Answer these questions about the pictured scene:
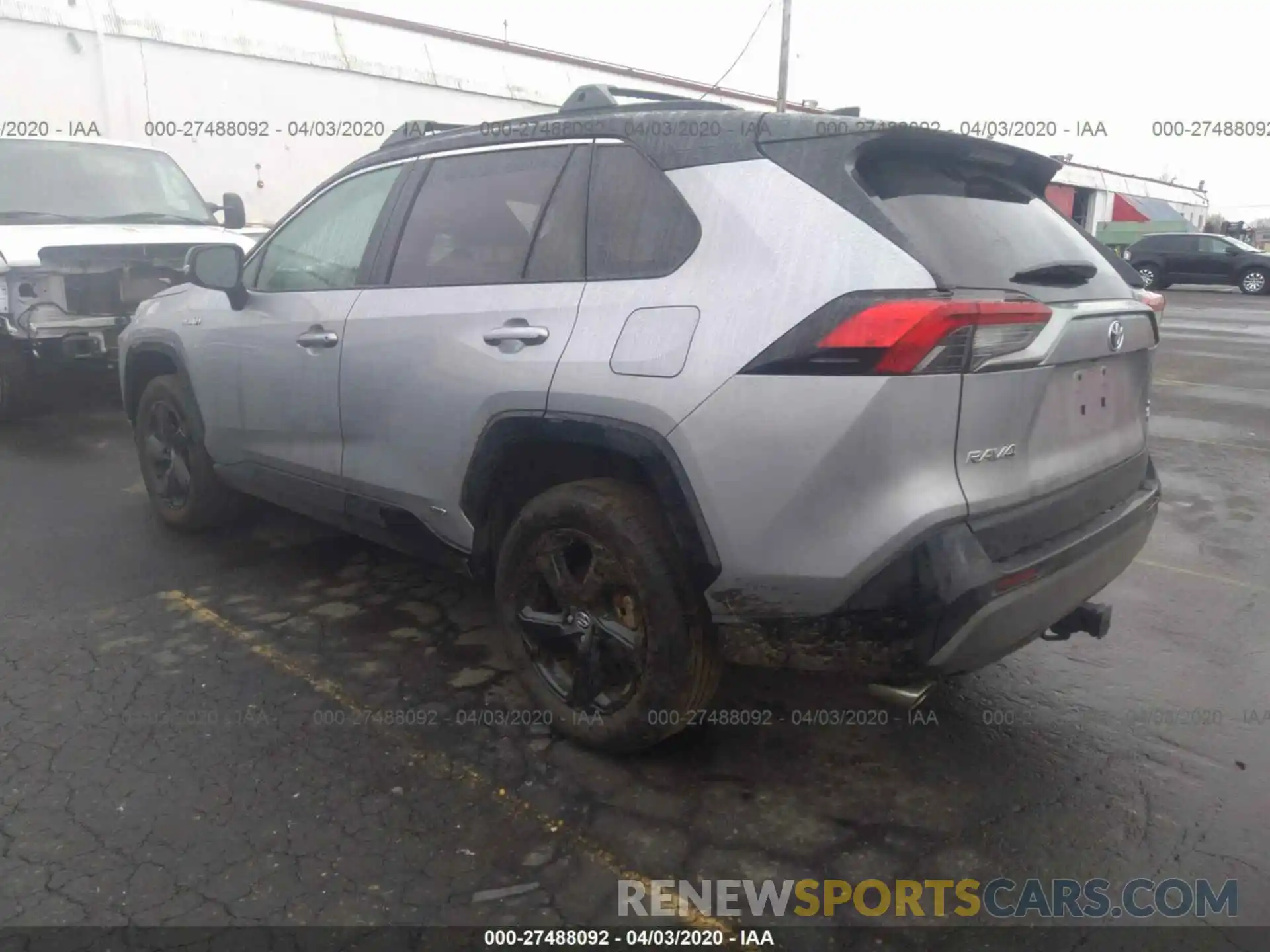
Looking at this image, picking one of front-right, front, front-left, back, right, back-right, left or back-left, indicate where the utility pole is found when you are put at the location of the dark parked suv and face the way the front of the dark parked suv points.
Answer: back-right

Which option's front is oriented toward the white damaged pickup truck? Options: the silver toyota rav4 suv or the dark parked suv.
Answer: the silver toyota rav4 suv

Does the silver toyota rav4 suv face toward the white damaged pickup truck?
yes

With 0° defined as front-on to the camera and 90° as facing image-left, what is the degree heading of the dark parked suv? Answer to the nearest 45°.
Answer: approximately 270°

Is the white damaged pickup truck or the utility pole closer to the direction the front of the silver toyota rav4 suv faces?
the white damaged pickup truck

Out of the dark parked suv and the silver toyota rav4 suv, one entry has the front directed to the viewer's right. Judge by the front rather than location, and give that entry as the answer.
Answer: the dark parked suv

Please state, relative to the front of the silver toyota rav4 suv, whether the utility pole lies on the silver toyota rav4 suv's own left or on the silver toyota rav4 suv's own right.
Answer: on the silver toyota rav4 suv's own right

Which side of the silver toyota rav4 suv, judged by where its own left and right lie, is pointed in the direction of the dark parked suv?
right

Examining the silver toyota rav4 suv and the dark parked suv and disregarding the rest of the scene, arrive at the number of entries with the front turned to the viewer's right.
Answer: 1

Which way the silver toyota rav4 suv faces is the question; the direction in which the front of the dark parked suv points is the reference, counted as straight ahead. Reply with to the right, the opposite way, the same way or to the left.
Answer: the opposite way
